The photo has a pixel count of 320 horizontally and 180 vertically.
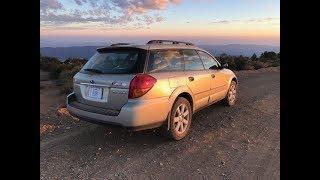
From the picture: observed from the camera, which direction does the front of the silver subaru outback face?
facing away from the viewer and to the right of the viewer
